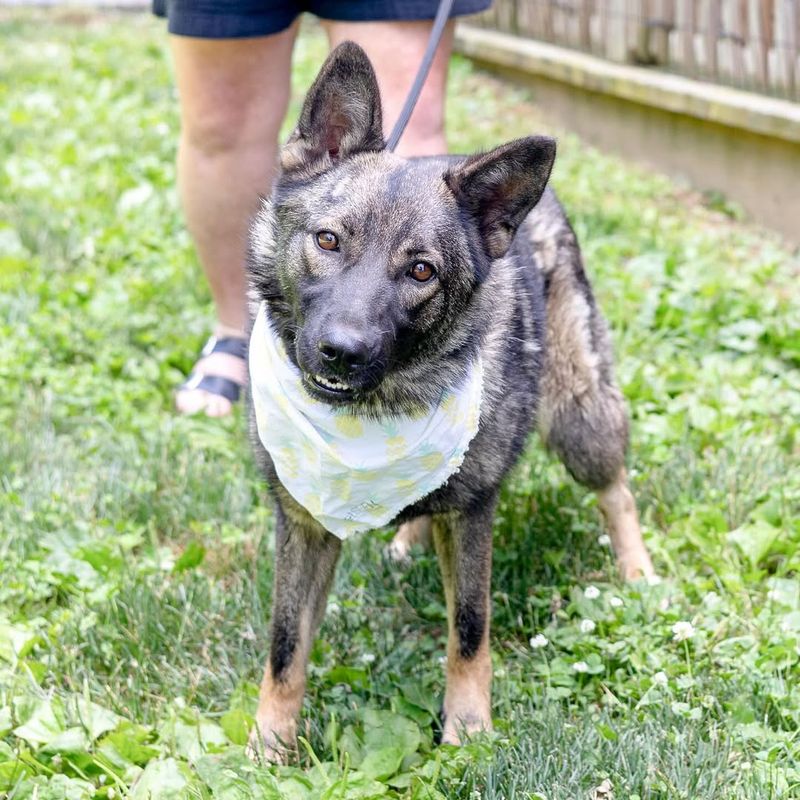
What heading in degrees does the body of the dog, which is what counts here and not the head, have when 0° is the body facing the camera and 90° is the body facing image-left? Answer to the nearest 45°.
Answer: approximately 45°

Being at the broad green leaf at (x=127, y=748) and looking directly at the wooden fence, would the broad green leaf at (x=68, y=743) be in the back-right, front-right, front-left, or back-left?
back-left

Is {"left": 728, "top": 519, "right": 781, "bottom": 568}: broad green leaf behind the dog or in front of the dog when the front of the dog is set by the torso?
behind
